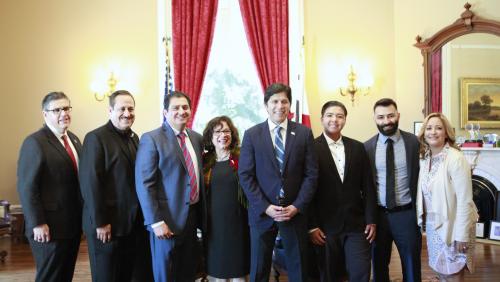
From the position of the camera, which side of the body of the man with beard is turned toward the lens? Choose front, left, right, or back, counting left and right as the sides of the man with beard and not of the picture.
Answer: front

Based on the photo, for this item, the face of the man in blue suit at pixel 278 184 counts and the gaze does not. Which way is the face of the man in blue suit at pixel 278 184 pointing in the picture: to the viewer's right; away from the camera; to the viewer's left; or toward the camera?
toward the camera

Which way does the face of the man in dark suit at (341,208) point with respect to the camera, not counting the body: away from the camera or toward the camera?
toward the camera

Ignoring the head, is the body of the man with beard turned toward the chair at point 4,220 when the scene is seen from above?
no

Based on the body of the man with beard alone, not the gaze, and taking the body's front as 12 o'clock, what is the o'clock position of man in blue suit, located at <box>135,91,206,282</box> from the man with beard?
The man in blue suit is roughly at 2 o'clock from the man with beard.

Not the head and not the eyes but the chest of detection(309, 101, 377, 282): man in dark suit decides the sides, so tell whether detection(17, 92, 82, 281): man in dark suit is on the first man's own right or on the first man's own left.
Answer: on the first man's own right

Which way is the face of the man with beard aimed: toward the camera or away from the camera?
toward the camera

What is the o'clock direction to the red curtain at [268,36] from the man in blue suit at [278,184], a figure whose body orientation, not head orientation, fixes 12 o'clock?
The red curtain is roughly at 6 o'clock from the man in blue suit.

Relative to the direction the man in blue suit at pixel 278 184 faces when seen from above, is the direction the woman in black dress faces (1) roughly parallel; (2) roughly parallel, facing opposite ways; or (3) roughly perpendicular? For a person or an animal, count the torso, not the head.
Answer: roughly parallel

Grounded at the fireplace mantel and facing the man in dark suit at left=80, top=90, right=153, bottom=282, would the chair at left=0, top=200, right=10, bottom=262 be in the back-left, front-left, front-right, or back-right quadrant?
front-right

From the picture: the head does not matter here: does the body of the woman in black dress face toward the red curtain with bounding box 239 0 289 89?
no

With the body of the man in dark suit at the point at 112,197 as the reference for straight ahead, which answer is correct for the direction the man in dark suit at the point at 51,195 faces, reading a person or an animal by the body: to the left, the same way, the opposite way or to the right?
the same way

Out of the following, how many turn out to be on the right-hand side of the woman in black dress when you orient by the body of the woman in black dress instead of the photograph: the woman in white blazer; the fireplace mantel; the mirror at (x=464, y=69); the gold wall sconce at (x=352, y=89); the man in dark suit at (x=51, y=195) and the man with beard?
1

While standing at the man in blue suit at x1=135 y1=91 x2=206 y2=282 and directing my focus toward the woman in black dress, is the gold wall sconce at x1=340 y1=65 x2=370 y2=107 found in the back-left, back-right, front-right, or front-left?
front-left

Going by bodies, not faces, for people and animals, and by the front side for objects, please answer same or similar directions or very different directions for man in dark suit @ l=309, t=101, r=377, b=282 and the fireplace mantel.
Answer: same or similar directions

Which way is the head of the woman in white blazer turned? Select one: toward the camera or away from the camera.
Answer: toward the camera

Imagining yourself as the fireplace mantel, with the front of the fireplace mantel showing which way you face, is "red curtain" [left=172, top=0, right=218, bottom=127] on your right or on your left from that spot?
on your right

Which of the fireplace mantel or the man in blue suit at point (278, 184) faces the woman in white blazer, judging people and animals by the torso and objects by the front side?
the fireplace mantel

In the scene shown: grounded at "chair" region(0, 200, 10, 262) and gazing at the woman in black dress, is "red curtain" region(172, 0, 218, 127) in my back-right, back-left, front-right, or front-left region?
front-left
